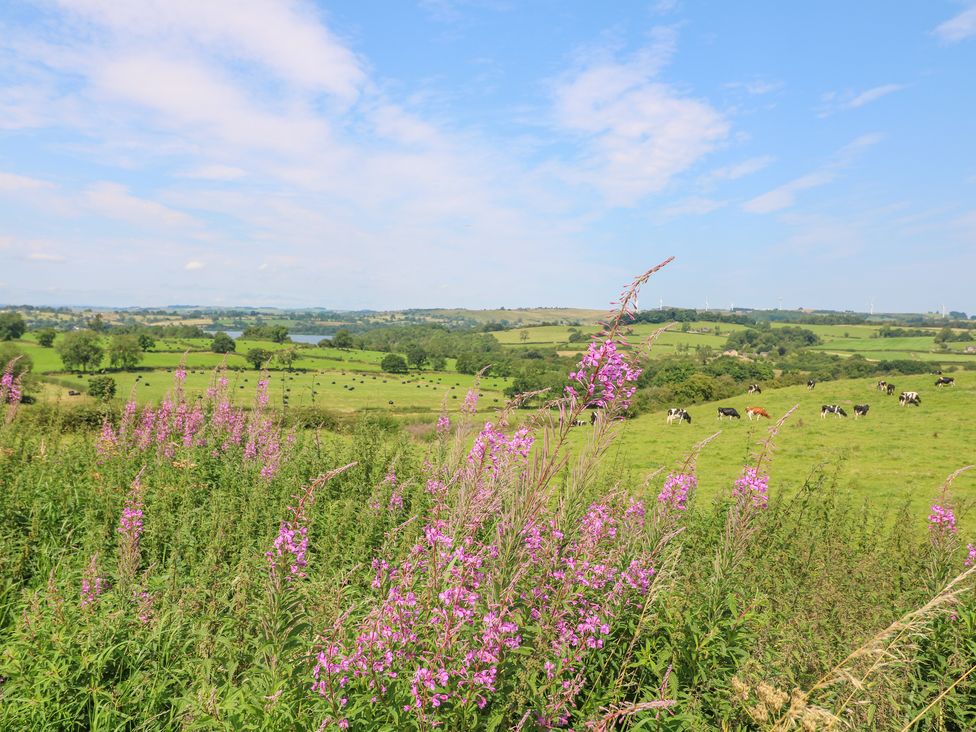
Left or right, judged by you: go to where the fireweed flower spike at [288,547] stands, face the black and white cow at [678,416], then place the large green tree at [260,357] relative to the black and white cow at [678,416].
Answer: left

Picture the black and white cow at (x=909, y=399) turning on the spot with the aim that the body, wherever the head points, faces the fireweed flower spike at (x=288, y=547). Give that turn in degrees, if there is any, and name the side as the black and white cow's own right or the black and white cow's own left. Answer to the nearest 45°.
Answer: approximately 45° to the black and white cow's own left

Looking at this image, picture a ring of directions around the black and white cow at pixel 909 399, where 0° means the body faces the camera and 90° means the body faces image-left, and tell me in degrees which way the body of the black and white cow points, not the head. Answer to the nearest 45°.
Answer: approximately 45°

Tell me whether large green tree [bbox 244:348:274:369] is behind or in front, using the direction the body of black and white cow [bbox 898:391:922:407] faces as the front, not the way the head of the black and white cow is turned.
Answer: in front

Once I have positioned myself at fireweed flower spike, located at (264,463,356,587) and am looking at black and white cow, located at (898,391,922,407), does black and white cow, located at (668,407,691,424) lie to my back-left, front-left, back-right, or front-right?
front-left

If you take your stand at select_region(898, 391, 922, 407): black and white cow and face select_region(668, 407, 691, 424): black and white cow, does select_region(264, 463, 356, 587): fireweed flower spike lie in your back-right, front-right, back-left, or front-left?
front-left
